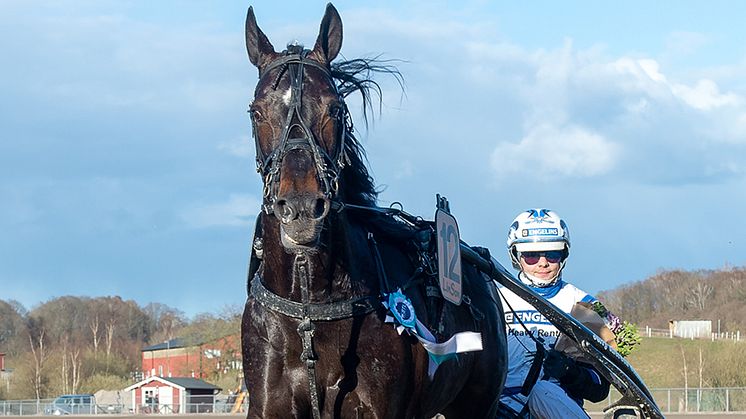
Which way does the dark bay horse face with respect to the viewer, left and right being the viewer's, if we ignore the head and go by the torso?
facing the viewer and to the left of the viewer

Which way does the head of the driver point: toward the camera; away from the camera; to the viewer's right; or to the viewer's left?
toward the camera

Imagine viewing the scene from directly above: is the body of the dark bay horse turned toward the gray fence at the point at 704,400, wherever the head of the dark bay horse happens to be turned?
no

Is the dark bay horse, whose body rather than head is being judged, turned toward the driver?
no
